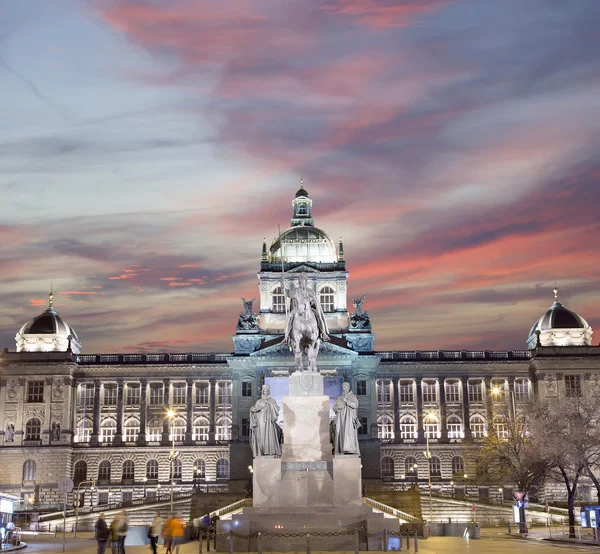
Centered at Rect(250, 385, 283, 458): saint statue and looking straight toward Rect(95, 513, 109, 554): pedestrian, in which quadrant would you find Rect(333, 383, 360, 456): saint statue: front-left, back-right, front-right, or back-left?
back-left

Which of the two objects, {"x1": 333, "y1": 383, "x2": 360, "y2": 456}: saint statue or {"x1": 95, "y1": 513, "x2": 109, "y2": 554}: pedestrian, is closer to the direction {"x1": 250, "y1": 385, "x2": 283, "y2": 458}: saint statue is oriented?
the pedestrian

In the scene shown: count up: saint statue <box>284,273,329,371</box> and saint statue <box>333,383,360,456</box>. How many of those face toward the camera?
2

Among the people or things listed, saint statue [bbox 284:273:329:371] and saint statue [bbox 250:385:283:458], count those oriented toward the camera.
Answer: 2

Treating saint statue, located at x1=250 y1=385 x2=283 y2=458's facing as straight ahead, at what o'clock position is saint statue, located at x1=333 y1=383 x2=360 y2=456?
saint statue, located at x1=333 y1=383 x2=360 y2=456 is roughly at 9 o'clock from saint statue, located at x1=250 y1=385 x2=283 y2=458.

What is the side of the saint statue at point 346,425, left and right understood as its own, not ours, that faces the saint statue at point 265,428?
right
